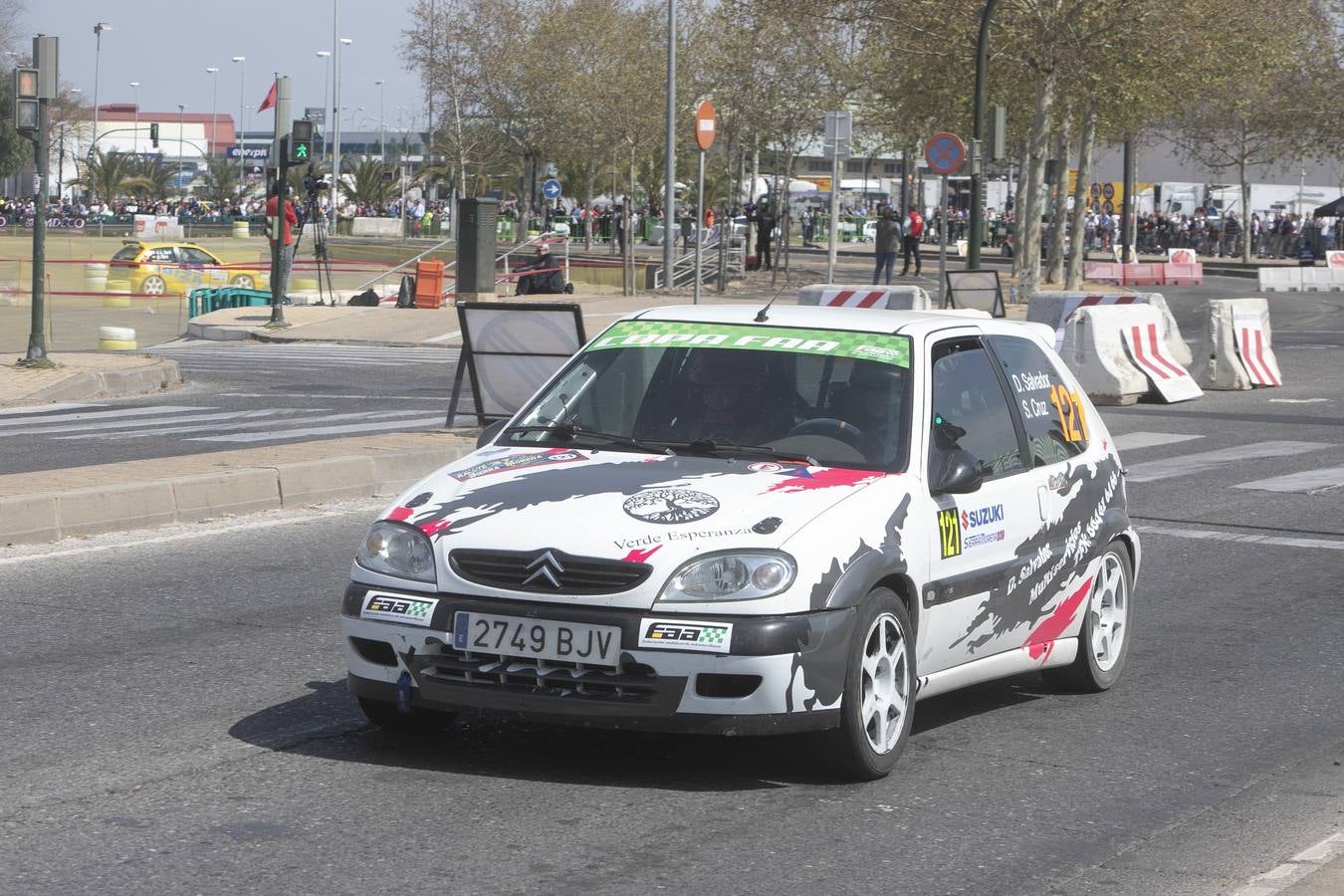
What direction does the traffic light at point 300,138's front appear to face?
toward the camera

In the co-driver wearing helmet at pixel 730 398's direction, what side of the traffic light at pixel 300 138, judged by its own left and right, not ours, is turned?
front

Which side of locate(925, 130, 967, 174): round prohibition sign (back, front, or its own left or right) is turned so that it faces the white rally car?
front

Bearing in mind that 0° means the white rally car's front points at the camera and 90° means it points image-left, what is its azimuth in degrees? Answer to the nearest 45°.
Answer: approximately 45°

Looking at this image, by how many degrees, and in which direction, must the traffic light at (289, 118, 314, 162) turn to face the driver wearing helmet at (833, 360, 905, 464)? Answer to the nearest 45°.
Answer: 0° — it already faces them

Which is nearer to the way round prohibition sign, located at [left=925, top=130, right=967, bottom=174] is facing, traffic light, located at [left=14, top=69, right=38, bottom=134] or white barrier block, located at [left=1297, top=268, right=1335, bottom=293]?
the traffic light

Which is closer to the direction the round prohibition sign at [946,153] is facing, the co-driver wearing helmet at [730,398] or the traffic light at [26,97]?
the co-driver wearing helmet

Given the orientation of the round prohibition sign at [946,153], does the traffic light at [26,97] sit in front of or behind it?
in front

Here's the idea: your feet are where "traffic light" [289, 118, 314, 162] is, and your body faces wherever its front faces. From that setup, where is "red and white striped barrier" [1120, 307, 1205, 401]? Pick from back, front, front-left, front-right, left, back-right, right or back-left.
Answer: front-left

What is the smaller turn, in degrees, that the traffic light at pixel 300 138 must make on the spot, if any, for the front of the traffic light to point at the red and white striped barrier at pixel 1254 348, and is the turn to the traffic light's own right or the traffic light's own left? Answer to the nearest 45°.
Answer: approximately 45° to the traffic light's own left

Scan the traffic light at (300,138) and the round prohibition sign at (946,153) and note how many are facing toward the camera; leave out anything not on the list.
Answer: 2

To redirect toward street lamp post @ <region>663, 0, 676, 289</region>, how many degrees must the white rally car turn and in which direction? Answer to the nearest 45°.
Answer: approximately 135° to its right
